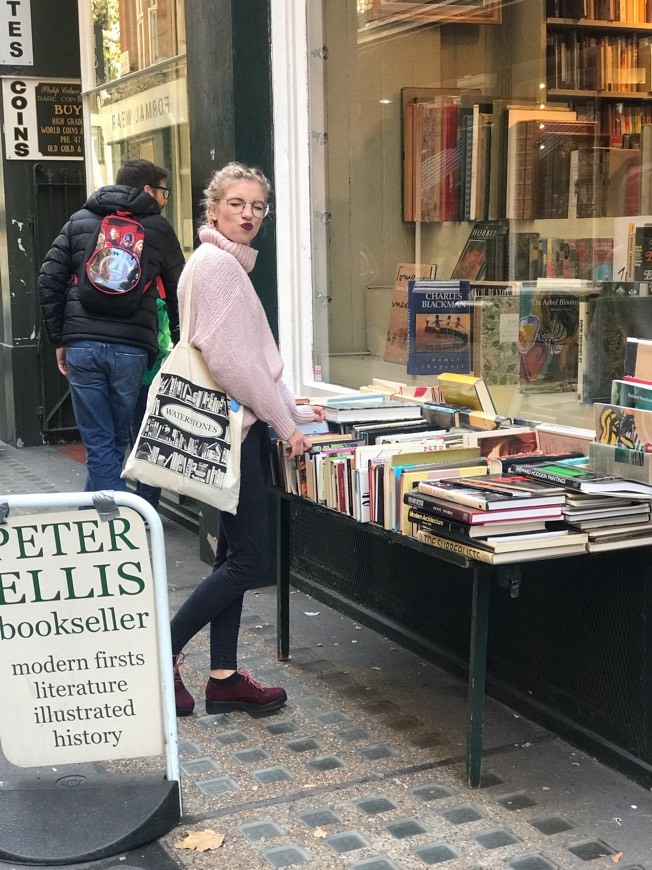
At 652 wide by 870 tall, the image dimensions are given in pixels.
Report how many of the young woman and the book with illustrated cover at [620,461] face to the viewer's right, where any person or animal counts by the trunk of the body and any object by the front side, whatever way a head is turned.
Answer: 1

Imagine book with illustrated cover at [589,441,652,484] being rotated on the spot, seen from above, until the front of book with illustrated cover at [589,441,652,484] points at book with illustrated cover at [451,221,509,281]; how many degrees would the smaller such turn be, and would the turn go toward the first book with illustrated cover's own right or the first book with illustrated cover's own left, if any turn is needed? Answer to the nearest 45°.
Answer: approximately 135° to the first book with illustrated cover's own right

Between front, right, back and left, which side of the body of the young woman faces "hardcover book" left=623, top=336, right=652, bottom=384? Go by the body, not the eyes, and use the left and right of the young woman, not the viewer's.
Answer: front

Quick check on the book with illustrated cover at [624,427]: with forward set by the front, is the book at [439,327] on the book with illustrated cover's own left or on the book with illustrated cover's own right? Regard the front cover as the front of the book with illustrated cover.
on the book with illustrated cover's own right

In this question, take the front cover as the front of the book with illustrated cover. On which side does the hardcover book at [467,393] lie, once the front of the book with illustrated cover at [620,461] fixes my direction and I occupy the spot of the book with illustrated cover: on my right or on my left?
on my right

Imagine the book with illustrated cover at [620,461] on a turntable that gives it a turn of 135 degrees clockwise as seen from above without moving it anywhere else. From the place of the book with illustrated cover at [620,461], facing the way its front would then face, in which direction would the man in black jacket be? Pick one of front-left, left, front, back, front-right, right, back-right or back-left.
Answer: front-left

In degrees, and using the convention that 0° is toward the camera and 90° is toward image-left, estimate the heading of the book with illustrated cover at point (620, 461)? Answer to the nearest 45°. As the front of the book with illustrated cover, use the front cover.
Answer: approximately 45°

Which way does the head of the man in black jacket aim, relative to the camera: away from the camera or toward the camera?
away from the camera

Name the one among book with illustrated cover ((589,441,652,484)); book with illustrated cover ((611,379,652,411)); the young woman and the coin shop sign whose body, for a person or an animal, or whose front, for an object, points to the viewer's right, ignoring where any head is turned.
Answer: the young woman

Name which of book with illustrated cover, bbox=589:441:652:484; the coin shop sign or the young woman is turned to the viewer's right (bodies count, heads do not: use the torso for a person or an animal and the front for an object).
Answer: the young woman

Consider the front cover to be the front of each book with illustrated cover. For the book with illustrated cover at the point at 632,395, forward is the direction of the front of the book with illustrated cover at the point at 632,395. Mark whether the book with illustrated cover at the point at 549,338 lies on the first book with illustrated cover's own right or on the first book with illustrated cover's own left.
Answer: on the first book with illustrated cover's own right

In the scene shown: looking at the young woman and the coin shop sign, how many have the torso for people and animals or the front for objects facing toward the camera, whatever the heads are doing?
1

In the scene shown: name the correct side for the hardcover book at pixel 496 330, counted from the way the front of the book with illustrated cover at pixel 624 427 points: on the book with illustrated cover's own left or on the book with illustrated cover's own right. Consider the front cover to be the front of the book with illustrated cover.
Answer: on the book with illustrated cover's own right

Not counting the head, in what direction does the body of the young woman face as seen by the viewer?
to the viewer's right

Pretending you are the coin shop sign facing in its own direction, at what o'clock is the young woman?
The young woman is roughly at 12 o'clock from the coin shop sign.
